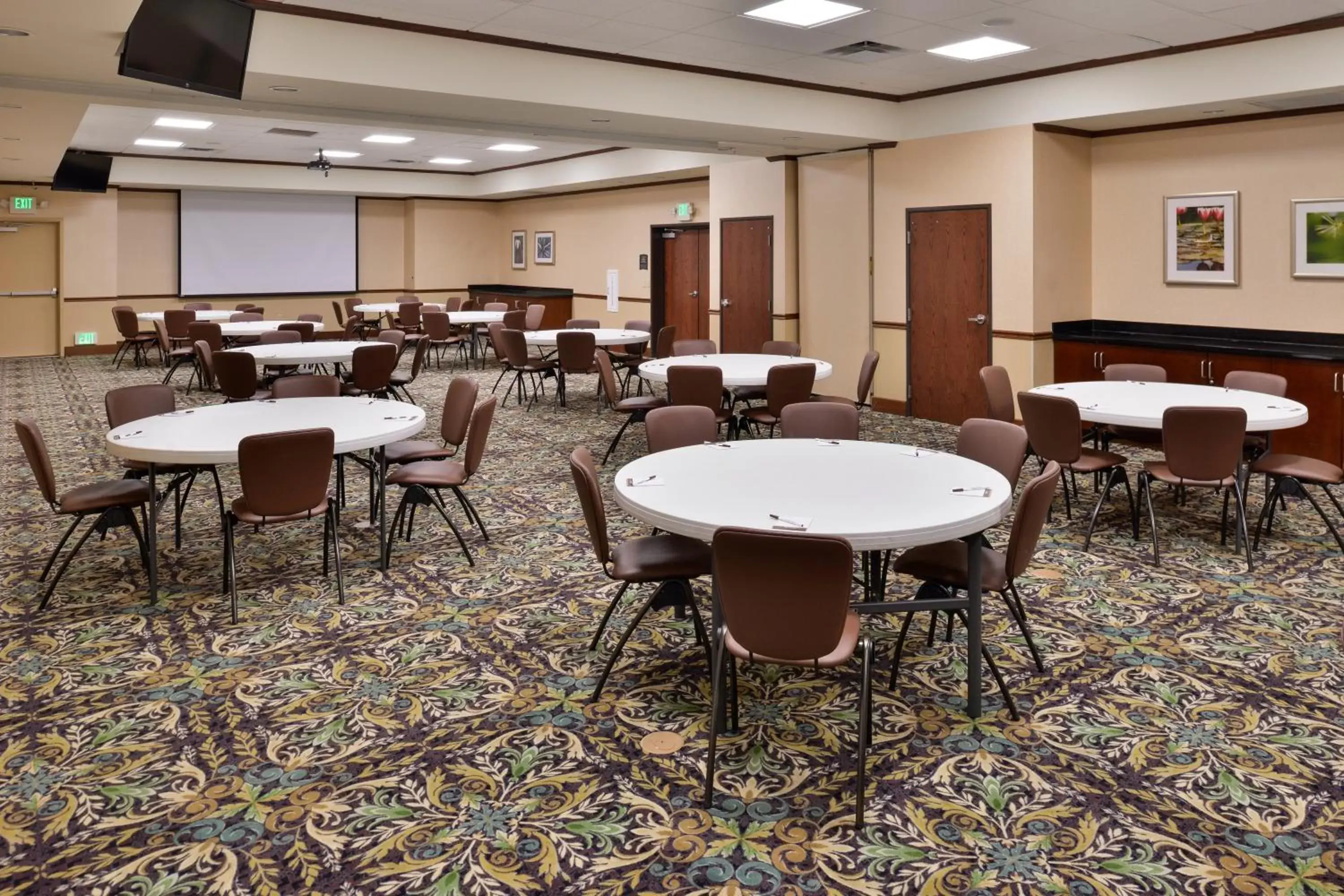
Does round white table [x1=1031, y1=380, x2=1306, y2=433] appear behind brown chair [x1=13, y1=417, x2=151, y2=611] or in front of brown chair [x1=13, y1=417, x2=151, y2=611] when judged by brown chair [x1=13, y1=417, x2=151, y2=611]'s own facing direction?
in front

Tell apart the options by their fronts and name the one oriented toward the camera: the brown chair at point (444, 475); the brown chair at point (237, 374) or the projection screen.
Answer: the projection screen

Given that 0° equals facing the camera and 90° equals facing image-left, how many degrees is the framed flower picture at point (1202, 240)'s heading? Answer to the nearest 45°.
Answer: approximately 45°

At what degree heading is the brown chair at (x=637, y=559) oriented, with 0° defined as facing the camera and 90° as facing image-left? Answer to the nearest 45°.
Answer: approximately 270°

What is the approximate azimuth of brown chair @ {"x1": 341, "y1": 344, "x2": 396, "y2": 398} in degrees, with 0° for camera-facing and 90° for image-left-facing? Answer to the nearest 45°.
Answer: approximately 135°

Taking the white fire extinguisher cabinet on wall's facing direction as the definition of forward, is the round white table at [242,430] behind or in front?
in front

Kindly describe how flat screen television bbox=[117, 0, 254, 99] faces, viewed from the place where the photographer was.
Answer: facing the viewer and to the right of the viewer

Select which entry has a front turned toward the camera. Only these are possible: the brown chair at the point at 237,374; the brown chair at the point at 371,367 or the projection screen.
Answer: the projection screen

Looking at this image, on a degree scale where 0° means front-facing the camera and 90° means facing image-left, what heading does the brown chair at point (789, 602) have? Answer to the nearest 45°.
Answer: approximately 180°

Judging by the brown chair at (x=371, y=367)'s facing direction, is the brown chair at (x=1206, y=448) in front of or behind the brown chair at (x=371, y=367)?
behind

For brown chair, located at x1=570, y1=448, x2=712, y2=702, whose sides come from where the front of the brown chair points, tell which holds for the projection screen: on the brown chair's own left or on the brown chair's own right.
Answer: on the brown chair's own left

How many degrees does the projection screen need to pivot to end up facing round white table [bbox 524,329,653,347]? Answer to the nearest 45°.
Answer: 0° — it already faces it

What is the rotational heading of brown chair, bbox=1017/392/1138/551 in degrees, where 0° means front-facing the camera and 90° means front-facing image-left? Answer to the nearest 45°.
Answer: approximately 225°

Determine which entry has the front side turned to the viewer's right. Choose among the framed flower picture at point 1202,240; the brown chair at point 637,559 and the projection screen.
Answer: the brown chair

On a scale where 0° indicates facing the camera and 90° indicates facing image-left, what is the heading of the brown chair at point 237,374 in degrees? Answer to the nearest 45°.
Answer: approximately 225°
